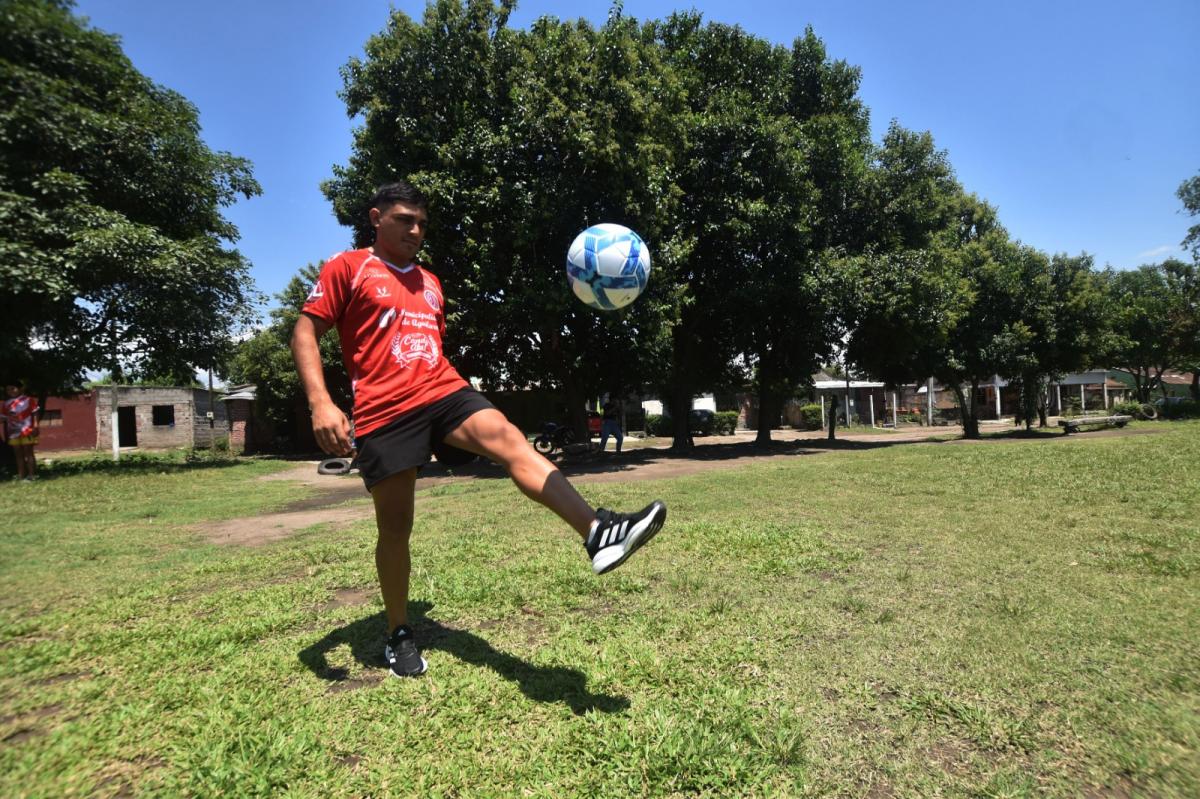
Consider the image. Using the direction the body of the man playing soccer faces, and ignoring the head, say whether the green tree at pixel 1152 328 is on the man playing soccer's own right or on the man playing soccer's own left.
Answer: on the man playing soccer's own left

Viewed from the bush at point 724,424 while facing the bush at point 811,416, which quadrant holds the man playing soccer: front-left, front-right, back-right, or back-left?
back-right

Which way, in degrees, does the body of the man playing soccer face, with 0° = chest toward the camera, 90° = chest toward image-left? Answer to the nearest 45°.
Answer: approximately 315°

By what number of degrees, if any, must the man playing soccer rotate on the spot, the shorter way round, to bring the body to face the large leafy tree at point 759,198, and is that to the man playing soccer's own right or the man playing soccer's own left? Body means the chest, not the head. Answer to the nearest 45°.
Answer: approximately 90° to the man playing soccer's own left

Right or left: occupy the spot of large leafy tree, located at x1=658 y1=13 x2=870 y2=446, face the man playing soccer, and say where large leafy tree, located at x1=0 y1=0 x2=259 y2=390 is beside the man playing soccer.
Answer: right

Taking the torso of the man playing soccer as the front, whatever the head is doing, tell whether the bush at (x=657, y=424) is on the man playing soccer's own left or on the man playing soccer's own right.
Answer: on the man playing soccer's own left

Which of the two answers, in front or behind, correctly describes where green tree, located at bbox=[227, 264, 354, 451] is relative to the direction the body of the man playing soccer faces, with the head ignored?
behind

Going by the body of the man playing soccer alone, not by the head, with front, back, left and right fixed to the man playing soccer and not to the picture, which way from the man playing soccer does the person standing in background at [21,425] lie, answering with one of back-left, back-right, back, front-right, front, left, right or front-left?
back

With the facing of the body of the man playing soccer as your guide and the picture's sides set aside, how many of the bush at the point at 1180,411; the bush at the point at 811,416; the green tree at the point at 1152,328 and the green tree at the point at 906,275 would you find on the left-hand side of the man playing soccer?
4
